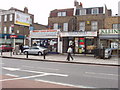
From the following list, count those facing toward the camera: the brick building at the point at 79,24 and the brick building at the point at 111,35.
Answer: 2

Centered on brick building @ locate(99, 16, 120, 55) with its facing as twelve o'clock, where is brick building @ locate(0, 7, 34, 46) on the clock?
brick building @ locate(0, 7, 34, 46) is roughly at 4 o'clock from brick building @ locate(99, 16, 120, 55).

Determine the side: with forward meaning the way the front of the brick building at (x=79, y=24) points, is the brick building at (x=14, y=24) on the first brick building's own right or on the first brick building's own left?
on the first brick building's own right

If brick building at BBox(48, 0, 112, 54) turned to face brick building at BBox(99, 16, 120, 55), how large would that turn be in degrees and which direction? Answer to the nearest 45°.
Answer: approximately 45° to its left

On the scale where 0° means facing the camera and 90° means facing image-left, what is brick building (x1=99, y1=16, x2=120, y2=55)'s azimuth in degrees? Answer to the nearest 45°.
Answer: approximately 0°
